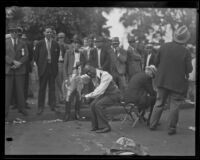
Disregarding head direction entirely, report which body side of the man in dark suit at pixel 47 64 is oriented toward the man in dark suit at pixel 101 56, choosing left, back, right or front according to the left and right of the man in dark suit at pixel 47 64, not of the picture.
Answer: left

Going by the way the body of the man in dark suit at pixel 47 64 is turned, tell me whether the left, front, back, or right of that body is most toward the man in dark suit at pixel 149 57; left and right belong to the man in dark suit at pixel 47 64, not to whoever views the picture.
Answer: left

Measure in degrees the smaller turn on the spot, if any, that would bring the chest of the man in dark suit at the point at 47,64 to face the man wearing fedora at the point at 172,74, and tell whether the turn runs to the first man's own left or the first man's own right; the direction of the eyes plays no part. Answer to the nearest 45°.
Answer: approximately 90° to the first man's own left
